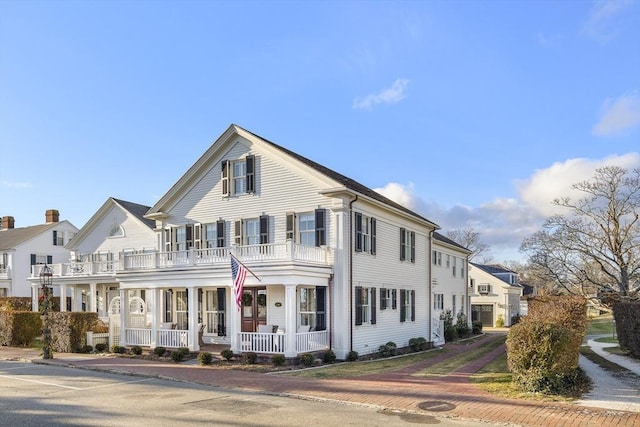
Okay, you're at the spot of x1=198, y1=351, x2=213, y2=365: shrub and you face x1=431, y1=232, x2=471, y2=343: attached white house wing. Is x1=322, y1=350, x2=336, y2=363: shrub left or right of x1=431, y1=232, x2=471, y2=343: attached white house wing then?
right

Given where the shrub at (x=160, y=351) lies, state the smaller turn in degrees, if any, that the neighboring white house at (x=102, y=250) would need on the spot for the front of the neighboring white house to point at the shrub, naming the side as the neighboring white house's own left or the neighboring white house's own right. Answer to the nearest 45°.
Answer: approximately 45° to the neighboring white house's own left

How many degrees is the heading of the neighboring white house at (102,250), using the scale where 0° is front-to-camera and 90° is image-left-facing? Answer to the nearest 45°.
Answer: approximately 45°

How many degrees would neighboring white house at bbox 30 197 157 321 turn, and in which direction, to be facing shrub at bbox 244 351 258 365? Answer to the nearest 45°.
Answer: approximately 45° to its left

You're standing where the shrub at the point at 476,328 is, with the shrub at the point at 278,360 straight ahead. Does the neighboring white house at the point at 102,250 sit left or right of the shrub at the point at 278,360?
right

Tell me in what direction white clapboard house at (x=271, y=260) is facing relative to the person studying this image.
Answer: facing the viewer and to the left of the viewer
